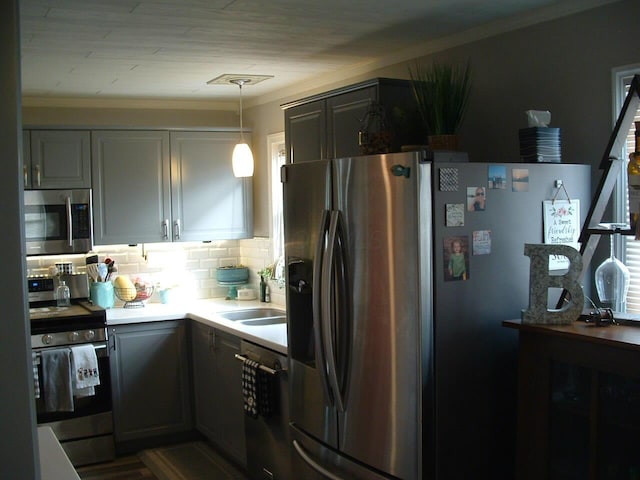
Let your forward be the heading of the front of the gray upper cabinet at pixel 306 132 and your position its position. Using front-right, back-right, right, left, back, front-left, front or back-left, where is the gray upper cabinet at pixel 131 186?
right

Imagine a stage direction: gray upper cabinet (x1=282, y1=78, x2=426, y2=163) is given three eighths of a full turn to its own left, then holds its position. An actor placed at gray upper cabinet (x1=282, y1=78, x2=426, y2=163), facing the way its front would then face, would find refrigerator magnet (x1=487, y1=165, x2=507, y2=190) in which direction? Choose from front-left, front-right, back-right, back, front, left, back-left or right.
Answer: front-right

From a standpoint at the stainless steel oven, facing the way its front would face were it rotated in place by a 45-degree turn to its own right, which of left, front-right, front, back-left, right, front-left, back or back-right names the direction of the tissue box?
left

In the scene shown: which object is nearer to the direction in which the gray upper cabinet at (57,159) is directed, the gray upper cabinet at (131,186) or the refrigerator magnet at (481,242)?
the refrigerator magnet

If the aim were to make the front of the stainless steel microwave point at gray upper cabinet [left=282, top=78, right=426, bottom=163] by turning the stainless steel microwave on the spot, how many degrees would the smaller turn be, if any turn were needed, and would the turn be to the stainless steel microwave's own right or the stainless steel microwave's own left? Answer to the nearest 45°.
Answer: approximately 45° to the stainless steel microwave's own left

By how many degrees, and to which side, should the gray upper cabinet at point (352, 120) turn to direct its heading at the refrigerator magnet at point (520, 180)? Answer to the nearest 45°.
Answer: approximately 90° to its left

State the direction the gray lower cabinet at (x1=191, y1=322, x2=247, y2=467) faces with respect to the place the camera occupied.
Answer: facing the viewer and to the left of the viewer

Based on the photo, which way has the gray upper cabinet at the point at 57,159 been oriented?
toward the camera

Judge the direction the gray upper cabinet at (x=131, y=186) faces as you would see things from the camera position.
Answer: facing the viewer

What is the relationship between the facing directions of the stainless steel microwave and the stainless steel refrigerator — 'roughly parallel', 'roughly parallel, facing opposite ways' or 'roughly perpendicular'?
roughly perpendicular

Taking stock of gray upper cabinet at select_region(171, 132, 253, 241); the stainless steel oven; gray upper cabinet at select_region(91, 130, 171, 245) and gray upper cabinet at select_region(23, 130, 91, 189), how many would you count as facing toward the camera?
4

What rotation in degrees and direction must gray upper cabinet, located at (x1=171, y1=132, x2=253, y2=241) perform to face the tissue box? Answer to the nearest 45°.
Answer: approximately 45° to its left

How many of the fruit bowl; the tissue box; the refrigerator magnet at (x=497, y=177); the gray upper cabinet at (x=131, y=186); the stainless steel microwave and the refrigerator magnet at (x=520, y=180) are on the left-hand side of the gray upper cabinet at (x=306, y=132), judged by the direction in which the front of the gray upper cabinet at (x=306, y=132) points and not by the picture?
3

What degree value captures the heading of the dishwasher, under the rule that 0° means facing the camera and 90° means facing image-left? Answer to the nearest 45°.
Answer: approximately 45°
